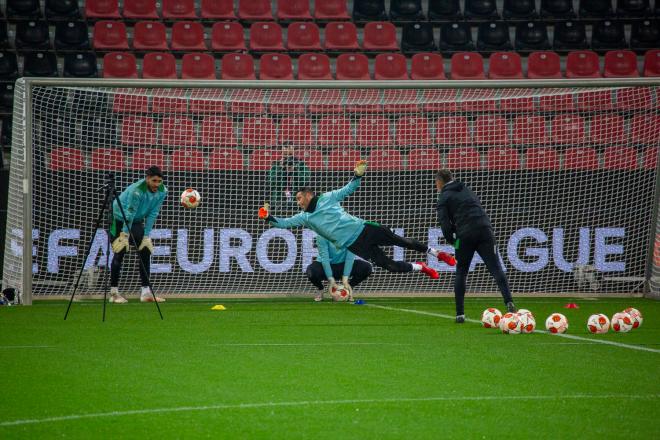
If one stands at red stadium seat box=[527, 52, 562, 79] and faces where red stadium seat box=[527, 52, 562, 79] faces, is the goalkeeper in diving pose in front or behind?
in front

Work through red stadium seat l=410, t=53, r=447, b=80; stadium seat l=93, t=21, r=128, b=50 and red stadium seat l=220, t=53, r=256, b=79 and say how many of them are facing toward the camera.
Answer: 3

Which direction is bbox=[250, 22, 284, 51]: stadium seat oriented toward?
toward the camera

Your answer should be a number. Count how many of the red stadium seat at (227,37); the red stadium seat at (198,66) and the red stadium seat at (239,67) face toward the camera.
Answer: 3

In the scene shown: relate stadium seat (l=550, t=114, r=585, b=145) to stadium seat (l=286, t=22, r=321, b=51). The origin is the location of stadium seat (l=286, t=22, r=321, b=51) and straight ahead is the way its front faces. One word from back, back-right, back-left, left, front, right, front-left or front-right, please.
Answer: front-left

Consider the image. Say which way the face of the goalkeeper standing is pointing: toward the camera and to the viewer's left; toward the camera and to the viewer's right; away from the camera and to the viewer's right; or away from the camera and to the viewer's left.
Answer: toward the camera and to the viewer's right

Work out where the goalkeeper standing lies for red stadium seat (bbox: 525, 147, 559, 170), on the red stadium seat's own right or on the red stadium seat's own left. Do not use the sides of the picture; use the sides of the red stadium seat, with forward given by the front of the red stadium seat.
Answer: on the red stadium seat's own right

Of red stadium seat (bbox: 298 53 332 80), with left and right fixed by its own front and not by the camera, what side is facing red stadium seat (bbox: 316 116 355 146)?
front

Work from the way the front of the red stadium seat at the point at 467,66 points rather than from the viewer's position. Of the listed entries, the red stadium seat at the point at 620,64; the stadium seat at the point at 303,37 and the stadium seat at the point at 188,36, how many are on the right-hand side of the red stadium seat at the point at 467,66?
2

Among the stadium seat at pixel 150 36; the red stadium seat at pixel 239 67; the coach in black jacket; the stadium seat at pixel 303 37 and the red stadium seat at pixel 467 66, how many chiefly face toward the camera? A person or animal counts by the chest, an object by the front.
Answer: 4

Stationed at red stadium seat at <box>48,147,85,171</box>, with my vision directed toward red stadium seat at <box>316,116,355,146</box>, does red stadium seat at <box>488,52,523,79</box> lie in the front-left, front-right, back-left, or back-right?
front-left

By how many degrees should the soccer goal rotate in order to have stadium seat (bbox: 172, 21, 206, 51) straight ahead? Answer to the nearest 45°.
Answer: approximately 135° to its right

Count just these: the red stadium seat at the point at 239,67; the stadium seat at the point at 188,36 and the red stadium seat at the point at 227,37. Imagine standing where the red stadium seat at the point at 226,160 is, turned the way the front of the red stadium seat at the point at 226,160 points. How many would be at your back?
3

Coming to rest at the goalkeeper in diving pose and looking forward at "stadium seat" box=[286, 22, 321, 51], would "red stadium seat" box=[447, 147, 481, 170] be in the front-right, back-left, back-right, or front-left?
front-right

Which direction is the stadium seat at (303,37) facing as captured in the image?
toward the camera

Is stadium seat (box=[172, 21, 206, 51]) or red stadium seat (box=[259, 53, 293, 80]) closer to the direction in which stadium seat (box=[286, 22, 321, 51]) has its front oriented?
the red stadium seat

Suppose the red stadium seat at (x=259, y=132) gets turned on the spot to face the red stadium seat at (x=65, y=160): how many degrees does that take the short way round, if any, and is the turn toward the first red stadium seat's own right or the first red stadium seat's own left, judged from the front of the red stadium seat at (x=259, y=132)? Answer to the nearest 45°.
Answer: approximately 90° to the first red stadium seat's own right

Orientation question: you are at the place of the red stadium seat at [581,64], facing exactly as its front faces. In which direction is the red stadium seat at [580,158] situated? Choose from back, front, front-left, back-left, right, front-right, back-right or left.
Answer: front

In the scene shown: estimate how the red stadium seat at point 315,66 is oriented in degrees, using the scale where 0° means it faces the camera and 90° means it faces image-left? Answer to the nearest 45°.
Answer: approximately 0°
